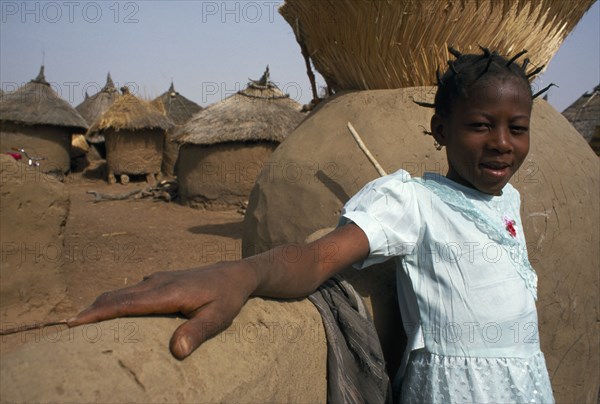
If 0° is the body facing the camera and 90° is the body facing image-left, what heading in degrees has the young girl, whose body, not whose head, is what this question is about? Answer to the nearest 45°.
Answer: approximately 315°

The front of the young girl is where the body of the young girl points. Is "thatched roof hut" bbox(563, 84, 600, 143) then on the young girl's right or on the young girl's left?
on the young girl's left

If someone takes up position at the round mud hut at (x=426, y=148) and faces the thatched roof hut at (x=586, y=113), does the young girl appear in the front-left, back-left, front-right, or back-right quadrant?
back-right

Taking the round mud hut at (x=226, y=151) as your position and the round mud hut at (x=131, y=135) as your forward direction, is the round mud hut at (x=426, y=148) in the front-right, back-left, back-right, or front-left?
back-left

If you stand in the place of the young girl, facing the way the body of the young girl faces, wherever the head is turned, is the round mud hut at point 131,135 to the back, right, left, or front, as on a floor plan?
back

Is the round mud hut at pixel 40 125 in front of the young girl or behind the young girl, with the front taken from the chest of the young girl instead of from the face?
behind

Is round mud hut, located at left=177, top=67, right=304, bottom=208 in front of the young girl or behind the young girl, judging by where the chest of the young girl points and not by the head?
behind

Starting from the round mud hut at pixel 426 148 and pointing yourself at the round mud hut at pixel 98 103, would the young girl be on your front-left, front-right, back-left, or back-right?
back-left
